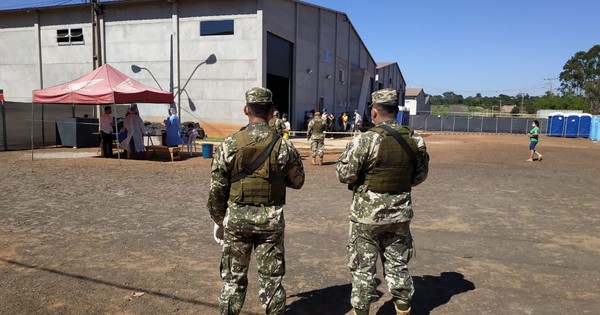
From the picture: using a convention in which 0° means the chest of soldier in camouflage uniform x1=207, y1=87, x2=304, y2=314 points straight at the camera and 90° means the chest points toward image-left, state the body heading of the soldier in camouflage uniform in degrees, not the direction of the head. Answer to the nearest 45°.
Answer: approximately 180°

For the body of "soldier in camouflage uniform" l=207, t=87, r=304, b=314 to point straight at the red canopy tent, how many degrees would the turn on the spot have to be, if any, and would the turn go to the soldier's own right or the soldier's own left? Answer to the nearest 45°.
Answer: approximately 45° to the soldier's own left

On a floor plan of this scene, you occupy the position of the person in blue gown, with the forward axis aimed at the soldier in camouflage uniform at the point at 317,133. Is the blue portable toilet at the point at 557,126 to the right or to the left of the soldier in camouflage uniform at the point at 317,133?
left

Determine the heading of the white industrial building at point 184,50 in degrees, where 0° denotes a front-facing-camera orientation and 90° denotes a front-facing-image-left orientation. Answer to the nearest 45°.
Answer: approximately 315°

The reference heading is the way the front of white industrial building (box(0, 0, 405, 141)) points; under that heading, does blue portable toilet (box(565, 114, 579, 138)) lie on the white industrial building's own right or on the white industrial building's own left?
on the white industrial building's own left
